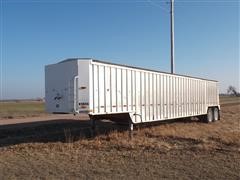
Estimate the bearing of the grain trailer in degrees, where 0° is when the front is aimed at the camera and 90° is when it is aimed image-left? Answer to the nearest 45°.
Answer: approximately 45°
